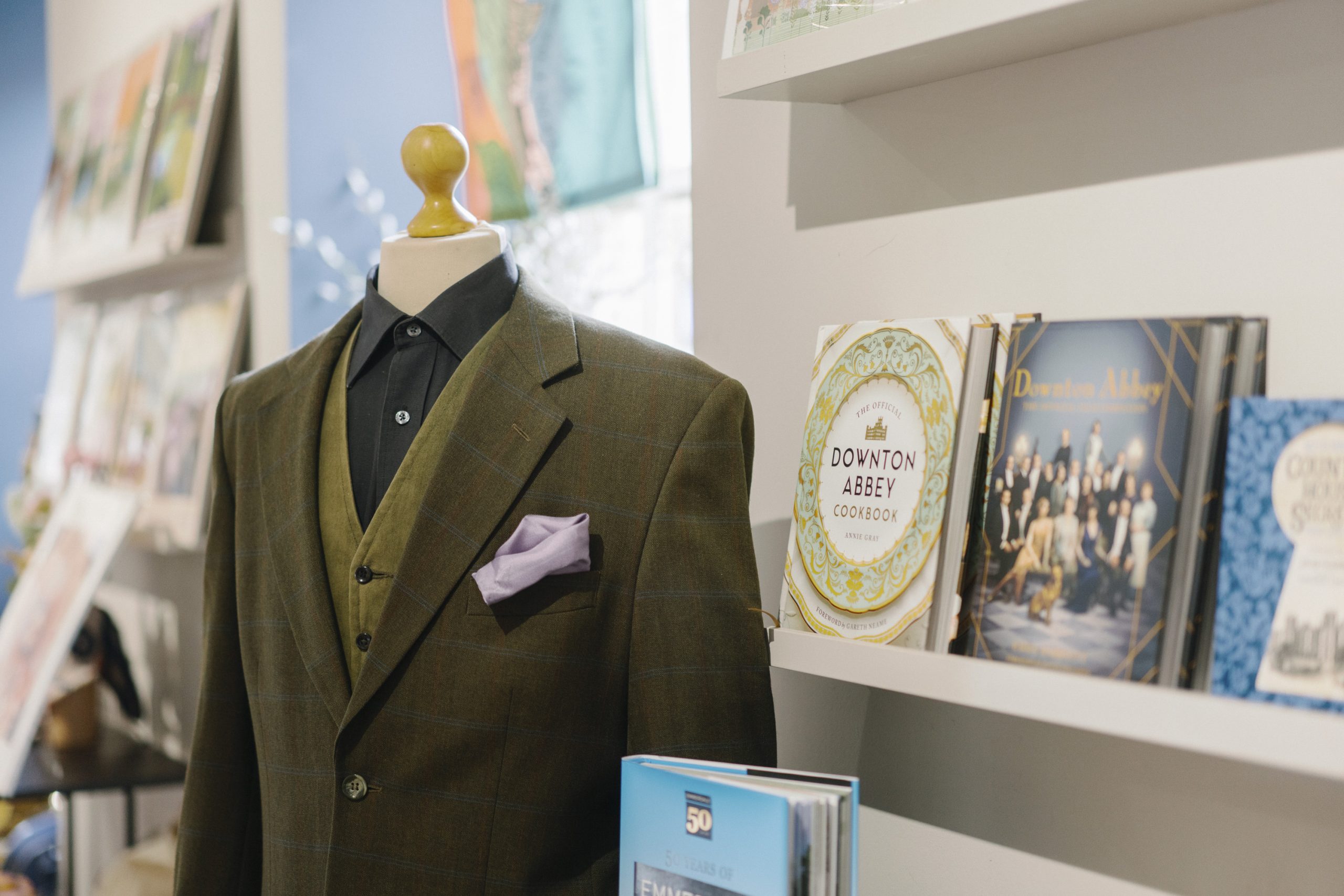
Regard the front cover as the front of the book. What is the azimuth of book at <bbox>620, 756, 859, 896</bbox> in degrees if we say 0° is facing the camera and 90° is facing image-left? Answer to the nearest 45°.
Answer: approximately 45°

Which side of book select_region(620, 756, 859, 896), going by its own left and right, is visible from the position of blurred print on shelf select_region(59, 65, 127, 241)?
right

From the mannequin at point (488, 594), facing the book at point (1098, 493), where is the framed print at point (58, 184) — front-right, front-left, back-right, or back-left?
back-left

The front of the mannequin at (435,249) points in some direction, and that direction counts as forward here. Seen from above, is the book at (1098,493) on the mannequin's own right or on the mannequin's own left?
on the mannequin's own left

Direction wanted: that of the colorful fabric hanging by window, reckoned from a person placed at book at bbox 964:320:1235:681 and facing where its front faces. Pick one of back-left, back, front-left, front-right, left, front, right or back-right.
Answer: right

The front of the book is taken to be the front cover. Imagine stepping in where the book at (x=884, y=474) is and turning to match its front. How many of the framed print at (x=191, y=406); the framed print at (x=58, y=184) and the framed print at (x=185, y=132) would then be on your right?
3

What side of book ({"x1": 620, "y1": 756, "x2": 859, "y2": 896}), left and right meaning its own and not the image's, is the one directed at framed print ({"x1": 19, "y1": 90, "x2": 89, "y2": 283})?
right

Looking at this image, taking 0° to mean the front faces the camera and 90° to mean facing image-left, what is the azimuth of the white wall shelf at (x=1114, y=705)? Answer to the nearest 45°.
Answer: approximately 45°

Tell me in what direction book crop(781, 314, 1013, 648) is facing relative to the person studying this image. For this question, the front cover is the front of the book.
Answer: facing the viewer and to the left of the viewer
